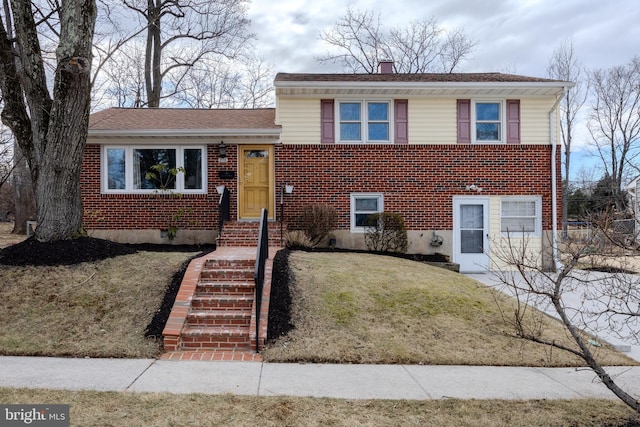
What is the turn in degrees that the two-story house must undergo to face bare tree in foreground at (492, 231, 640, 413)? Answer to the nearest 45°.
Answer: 0° — it already faces it

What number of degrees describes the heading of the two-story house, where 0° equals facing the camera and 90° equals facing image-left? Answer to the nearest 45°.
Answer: approximately 0°

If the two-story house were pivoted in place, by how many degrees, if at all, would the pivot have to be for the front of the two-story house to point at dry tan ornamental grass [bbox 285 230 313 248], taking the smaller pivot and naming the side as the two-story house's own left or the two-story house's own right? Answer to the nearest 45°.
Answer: approximately 45° to the two-story house's own right
